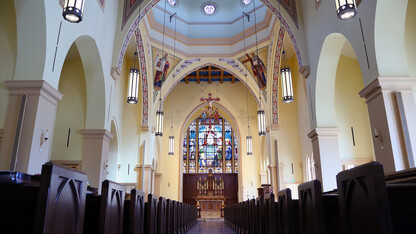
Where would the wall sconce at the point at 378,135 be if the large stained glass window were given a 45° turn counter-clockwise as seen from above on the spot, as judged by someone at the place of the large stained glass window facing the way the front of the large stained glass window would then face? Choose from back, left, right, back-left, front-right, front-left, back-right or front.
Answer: front-right

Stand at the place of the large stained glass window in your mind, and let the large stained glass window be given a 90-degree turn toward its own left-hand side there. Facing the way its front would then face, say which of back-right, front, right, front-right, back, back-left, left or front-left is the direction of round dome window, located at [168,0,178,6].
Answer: right

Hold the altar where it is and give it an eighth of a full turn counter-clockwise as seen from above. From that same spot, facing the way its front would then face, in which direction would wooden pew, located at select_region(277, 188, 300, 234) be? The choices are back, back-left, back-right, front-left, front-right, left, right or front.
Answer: front-right

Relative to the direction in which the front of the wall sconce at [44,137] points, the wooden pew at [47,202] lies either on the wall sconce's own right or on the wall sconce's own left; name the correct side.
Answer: on the wall sconce's own right

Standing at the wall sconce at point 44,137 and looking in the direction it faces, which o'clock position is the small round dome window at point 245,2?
The small round dome window is roughly at 11 o'clock from the wall sconce.

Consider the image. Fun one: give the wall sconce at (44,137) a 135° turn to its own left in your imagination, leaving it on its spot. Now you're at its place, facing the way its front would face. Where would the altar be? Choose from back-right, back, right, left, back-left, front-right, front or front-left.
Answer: right

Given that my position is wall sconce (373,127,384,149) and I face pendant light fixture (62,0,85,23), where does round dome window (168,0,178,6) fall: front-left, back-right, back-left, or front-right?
front-right

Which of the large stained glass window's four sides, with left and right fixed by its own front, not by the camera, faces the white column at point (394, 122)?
front

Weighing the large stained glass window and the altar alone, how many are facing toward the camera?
2

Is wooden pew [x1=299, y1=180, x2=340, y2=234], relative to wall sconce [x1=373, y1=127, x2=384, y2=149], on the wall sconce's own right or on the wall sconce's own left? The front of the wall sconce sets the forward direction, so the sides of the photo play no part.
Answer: on the wall sconce's own left

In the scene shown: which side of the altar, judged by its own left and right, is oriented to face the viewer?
front

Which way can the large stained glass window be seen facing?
toward the camera

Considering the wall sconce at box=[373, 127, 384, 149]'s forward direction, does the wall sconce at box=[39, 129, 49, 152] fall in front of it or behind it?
in front

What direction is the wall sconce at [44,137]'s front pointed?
to the viewer's right

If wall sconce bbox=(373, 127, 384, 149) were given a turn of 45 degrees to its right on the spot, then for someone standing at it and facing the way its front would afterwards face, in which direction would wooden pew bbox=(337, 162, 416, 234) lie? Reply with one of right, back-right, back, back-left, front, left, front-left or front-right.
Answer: back-left

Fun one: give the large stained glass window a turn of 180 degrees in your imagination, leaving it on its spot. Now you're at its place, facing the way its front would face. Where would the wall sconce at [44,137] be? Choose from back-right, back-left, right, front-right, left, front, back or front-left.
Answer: back

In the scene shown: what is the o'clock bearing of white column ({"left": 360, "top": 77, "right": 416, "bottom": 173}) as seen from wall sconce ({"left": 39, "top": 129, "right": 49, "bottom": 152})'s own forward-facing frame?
The white column is roughly at 1 o'clock from the wall sconce.

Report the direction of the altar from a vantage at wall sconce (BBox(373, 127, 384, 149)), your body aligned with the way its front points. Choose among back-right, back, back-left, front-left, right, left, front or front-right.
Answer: front-right

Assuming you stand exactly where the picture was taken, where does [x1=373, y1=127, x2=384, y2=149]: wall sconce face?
facing to the left of the viewer

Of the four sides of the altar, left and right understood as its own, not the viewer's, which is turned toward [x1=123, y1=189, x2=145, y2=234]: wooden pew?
front
